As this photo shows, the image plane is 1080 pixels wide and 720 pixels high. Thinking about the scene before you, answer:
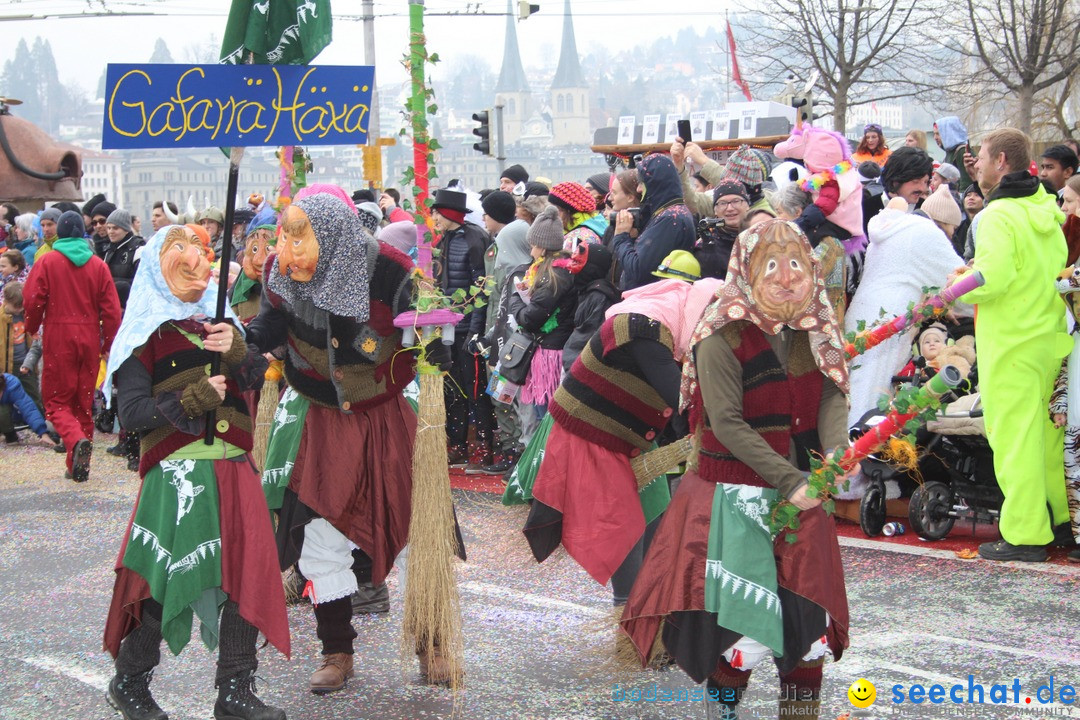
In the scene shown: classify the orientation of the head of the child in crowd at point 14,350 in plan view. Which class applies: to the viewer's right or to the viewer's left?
to the viewer's right

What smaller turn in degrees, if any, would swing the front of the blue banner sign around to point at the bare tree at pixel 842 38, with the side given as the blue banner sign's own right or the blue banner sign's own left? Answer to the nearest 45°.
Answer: approximately 135° to the blue banner sign's own left

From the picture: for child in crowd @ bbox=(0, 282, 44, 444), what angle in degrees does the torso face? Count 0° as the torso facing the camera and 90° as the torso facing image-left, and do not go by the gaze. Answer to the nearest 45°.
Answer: approximately 315°

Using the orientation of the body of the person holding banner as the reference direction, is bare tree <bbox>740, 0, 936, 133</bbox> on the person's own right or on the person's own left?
on the person's own left

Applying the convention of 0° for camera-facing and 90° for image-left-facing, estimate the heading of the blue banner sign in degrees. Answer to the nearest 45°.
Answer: approximately 0°

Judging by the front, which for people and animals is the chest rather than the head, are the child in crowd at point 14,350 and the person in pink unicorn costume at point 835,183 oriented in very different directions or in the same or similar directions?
very different directions

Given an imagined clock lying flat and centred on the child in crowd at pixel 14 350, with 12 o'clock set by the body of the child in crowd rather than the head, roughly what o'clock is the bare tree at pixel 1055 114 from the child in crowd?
The bare tree is roughly at 10 o'clock from the child in crowd.

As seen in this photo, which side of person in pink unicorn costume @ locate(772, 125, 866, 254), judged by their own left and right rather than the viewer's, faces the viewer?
left
